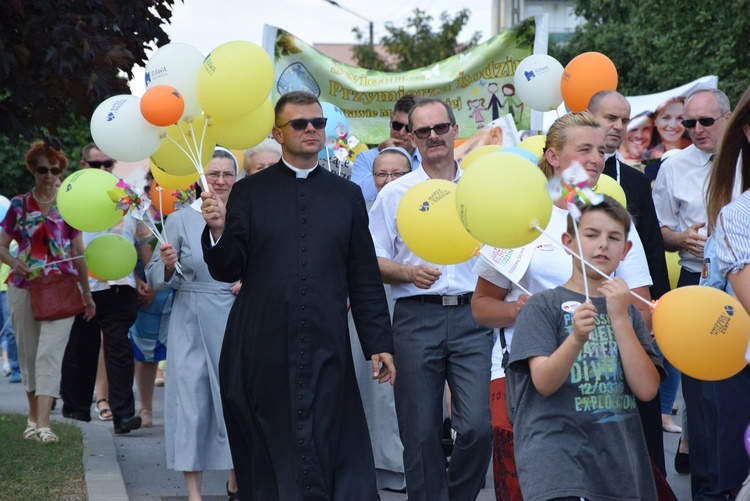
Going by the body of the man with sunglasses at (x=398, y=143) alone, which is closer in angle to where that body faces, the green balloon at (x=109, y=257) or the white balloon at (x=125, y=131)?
the white balloon

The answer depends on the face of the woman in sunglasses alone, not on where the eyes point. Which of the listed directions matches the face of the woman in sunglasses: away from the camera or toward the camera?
toward the camera

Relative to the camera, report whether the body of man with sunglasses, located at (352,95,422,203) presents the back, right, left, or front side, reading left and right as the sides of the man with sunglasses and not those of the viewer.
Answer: front

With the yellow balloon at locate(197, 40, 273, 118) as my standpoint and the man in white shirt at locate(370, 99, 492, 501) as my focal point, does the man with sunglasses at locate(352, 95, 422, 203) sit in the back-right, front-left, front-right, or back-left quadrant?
front-left

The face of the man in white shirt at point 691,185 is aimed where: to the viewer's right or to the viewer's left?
to the viewer's left

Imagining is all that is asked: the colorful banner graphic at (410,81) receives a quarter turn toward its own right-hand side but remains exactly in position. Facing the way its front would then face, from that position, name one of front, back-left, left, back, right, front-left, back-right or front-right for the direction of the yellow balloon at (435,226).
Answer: left

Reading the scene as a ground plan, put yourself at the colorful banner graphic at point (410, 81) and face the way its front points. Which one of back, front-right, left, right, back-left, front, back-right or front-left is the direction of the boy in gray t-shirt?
front

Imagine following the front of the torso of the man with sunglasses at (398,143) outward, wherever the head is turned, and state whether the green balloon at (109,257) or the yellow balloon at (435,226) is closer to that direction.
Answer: the yellow balloon

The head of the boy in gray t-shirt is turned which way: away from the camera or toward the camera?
toward the camera

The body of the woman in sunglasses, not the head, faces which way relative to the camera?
toward the camera

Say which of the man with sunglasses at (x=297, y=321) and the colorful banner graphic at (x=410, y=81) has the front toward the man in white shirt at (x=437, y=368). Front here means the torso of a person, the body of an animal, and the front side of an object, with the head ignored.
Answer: the colorful banner graphic

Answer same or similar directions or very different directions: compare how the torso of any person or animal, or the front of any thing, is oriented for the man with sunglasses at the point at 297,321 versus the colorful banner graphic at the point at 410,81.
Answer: same or similar directions

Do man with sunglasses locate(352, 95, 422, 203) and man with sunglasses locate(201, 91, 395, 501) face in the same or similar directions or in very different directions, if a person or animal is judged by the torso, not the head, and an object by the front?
same or similar directions

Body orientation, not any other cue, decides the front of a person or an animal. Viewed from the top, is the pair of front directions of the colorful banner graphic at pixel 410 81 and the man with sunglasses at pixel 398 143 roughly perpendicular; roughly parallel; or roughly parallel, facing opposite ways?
roughly parallel

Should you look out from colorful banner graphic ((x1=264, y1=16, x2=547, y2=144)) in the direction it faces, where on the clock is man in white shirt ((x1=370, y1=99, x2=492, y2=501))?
The man in white shirt is roughly at 12 o'clock from the colorful banner graphic.
